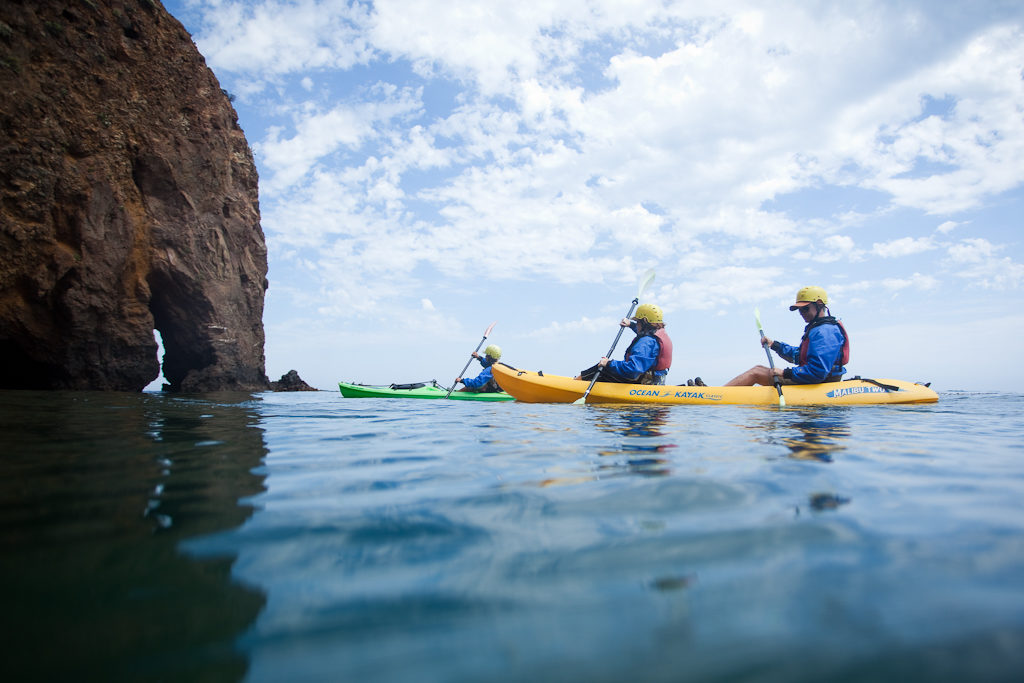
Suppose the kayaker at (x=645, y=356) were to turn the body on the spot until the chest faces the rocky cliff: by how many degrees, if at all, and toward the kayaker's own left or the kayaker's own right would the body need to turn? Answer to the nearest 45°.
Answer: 0° — they already face it

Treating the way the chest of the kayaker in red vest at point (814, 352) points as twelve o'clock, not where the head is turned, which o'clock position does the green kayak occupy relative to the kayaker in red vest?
The green kayak is roughly at 12 o'clock from the kayaker in red vest.

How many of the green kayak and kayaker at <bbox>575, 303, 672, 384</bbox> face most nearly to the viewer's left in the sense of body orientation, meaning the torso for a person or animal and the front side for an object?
2

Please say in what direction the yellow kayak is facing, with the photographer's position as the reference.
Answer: facing to the left of the viewer

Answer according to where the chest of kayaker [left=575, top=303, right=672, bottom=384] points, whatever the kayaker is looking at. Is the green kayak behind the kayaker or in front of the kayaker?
in front

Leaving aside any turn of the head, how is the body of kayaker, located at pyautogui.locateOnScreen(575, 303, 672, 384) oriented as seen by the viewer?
to the viewer's left

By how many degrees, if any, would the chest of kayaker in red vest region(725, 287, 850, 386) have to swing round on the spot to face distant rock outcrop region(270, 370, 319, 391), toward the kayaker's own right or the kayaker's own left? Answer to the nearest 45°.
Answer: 0° — they already face it

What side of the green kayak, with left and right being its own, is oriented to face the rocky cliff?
front

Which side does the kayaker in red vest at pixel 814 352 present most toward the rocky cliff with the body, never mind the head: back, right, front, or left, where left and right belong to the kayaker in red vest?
front

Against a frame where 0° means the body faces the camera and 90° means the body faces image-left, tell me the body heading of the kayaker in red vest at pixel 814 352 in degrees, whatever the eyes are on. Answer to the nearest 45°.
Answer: approximately 90°

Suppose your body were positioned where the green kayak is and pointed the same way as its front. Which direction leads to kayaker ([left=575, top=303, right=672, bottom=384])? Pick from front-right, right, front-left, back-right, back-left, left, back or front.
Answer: back-left

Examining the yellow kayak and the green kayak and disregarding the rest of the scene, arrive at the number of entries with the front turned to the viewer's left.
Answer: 2

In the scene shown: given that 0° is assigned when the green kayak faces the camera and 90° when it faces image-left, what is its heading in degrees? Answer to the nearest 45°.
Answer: approximately 90°
